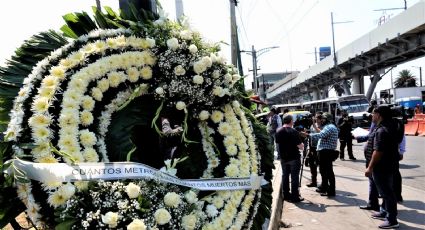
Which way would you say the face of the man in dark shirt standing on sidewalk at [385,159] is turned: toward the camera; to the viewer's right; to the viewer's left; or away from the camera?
to the viewer's left

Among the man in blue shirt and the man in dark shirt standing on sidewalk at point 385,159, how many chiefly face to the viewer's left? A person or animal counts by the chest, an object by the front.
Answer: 2

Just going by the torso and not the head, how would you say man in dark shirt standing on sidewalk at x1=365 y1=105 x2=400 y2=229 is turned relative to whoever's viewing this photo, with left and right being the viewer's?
facing to the left of the viewer

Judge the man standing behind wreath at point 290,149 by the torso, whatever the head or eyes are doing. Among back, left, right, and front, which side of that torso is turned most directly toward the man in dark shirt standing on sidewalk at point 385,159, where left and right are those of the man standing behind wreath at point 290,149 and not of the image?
right

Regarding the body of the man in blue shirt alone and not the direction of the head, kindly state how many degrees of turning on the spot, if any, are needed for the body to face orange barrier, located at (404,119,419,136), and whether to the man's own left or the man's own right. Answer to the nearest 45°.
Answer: approximately 90° to the man's own right

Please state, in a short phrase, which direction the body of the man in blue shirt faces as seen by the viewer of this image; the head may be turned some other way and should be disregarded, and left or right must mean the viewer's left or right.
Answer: facing to the left of the viewer

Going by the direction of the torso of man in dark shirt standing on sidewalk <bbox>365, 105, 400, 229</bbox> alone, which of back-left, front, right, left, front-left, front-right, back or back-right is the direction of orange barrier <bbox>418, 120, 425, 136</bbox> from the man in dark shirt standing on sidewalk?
right
